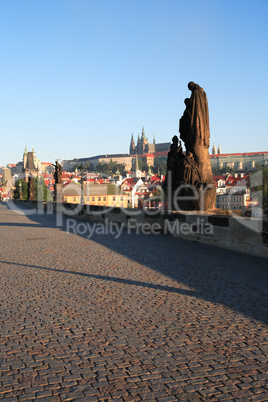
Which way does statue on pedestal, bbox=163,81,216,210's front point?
to the viewer's left

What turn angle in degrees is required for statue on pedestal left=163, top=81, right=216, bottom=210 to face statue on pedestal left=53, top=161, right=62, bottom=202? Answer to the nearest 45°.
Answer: approximately 45° to its right
